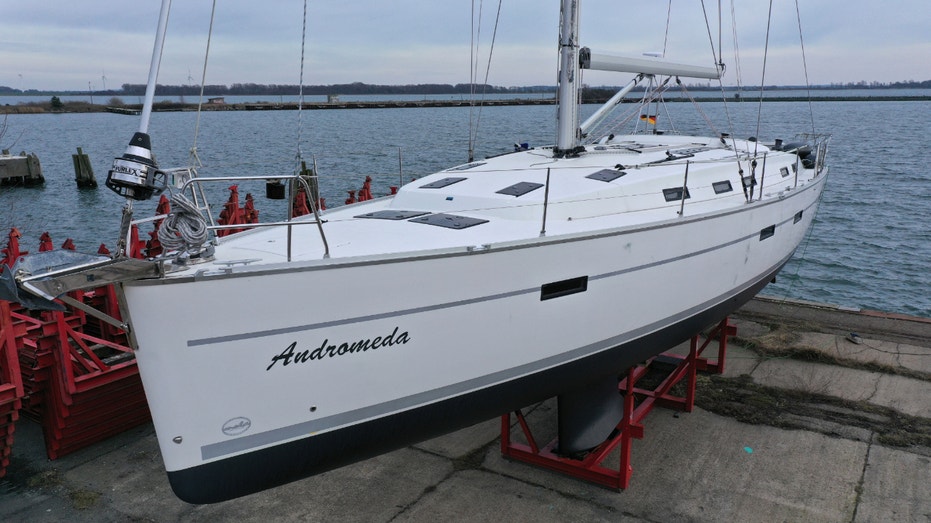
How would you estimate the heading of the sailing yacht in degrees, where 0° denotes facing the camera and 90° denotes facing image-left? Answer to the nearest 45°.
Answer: approximately 45°
